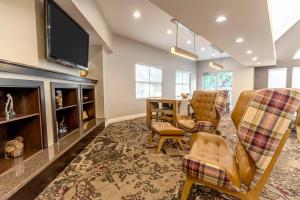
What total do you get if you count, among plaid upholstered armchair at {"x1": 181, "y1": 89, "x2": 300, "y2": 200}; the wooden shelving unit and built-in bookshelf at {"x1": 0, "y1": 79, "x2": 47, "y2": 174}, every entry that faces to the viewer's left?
1

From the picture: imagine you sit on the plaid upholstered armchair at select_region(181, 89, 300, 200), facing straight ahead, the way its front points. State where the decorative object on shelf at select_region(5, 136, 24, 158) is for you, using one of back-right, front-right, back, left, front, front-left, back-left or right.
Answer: front

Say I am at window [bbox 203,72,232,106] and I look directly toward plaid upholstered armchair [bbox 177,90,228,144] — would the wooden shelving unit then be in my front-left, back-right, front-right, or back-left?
front-right

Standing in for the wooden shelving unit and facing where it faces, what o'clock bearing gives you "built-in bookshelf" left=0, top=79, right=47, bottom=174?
The built-in bookshelf is roughly at 2 o'clock from the wooden shelving unit.

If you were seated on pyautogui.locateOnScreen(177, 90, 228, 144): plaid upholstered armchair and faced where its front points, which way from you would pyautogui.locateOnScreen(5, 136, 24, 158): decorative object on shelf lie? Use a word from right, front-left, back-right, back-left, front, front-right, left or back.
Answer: front

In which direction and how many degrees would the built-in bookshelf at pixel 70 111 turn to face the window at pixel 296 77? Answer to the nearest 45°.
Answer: approximately 45° to its left

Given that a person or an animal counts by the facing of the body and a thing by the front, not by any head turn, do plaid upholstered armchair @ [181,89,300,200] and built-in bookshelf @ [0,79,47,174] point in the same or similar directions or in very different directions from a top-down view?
very different directions

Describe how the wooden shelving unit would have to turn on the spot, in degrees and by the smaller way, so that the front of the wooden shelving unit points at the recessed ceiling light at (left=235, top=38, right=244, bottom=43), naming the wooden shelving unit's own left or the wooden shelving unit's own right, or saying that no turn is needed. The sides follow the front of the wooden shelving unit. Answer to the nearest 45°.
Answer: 0° — it already faces it

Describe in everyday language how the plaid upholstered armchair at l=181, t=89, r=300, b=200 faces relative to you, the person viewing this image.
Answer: facing to the left of the viewer

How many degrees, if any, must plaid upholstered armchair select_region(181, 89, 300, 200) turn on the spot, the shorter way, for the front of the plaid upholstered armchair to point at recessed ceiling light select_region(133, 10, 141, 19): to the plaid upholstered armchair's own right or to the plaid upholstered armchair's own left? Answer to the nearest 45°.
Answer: approximately 45° to the plaid upholstered armchair's own right

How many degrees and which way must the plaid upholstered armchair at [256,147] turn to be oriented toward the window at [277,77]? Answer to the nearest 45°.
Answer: approximately 90° to its right

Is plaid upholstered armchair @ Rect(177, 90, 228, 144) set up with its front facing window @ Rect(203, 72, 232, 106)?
no

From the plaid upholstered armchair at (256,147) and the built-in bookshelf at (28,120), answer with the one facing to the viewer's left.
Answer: the plaid upholstered armchair

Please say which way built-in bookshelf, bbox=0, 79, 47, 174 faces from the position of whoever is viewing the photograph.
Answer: facing the viewer and to the right of the viewer

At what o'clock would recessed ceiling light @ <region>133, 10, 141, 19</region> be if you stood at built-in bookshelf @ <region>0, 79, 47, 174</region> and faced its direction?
The recessed ceiling light is roughly at 10 o'clock from the built-in bookshelf.

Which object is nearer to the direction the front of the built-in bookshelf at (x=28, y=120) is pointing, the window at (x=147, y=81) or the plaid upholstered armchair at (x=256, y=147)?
the plaid upholstered armchair

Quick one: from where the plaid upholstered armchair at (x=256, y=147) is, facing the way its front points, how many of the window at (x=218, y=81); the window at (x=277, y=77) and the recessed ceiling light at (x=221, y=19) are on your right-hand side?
3

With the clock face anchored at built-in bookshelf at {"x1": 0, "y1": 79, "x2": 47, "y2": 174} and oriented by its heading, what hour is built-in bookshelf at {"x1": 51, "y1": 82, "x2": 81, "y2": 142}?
built-in bookshelf at {"x1": 51, "y1": 82, "x2": 81, "y2": 142} is roughly at 9 o'clock from built-in bookshelf at {"x1": 0, "y1": 79, "x2": 47, "y2": 174}.

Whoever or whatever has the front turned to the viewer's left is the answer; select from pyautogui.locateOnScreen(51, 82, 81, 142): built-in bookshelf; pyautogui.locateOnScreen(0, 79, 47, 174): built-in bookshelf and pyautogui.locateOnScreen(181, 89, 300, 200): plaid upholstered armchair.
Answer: the plaid upholstered armchair
